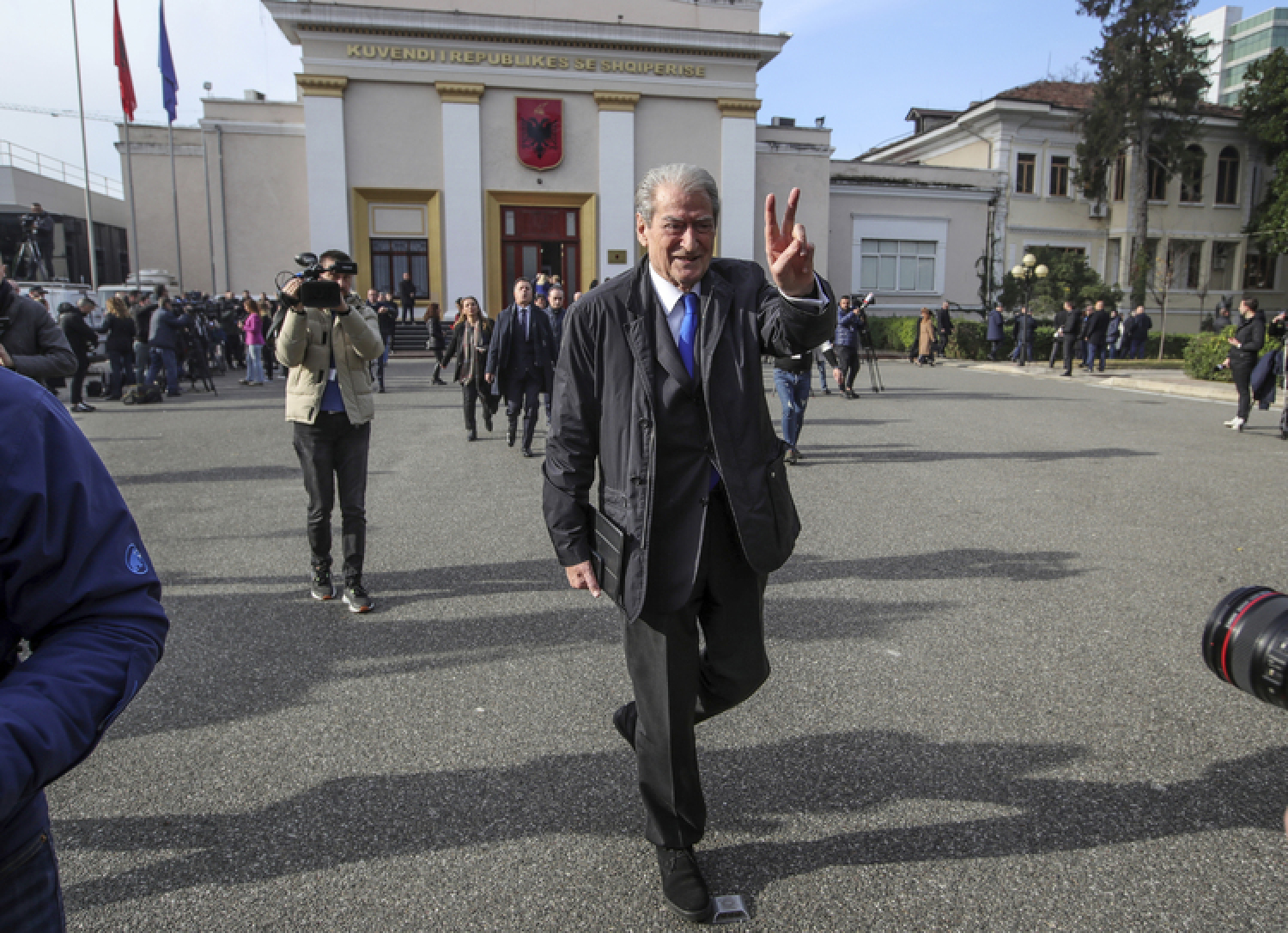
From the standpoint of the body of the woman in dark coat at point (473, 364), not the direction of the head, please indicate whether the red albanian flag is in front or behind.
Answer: behind

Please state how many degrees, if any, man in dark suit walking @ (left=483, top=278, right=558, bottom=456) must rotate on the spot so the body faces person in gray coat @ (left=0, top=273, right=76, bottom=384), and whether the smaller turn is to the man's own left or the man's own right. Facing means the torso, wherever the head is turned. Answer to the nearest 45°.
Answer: approximately 45° to the man's own right

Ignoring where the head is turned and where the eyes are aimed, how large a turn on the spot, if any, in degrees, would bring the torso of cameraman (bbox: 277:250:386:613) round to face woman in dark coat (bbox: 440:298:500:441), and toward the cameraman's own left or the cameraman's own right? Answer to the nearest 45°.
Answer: approximately 180°

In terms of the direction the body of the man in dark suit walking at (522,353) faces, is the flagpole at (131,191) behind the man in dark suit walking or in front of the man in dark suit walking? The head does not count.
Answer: behind

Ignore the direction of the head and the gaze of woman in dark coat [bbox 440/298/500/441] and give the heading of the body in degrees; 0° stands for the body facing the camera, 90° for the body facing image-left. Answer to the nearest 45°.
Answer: approximately 0°

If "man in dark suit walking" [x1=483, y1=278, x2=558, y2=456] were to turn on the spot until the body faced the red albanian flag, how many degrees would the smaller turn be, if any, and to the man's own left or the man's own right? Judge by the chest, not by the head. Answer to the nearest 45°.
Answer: approximately 135° to the man's own right
